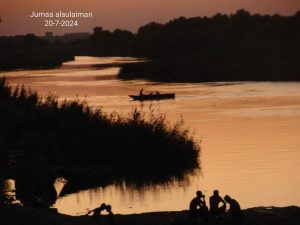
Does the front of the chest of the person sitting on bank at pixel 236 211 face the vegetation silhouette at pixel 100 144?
no

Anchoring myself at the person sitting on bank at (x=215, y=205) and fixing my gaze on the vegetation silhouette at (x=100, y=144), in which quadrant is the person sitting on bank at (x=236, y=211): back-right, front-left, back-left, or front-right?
back-right

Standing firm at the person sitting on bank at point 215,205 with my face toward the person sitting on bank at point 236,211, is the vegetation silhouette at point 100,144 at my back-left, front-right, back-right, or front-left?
back-left
